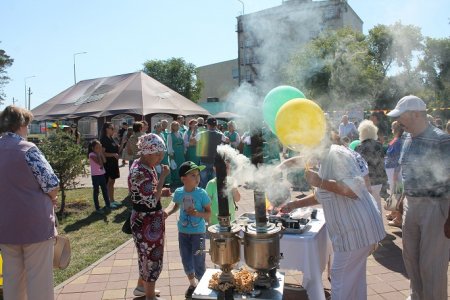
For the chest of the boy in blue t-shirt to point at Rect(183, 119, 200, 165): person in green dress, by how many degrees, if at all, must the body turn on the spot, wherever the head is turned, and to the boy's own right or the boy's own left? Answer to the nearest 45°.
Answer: approximately 180°

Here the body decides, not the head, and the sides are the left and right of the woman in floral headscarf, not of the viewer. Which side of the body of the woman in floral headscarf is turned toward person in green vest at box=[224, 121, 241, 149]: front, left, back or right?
left

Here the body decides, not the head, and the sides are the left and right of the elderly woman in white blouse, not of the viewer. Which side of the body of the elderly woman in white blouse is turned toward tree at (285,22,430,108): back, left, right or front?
right

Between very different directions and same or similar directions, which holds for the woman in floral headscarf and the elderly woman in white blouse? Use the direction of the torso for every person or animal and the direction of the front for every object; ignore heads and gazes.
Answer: very different directions

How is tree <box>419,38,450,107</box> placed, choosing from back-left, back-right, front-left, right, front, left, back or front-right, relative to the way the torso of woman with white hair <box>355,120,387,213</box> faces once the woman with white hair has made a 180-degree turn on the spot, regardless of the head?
back-left

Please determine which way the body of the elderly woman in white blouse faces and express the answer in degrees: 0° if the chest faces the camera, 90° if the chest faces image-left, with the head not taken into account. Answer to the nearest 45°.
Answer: approximately 90°

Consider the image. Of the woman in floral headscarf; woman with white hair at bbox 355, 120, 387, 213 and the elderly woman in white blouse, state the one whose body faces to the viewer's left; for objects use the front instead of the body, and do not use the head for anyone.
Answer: the elderly woman in white blouse

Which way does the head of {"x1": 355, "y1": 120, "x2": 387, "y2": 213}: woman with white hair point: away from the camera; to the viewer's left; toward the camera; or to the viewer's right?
away from the camera

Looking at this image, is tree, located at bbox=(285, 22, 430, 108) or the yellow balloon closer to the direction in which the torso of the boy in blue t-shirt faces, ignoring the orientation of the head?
the yellow balloon

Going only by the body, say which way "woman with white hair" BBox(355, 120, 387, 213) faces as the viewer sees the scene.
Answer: away from the camera

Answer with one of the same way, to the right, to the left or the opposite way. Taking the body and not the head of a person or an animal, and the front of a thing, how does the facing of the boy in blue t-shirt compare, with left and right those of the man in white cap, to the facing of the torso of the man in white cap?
to the left

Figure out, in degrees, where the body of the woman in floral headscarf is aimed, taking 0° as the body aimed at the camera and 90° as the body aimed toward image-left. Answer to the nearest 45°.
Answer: approximately 270°

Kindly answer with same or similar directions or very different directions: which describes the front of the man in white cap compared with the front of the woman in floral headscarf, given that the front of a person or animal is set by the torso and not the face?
very different directions

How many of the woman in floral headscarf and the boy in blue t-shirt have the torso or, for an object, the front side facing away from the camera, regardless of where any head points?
0

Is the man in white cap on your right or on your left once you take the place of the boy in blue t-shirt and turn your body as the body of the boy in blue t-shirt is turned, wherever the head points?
on your left
